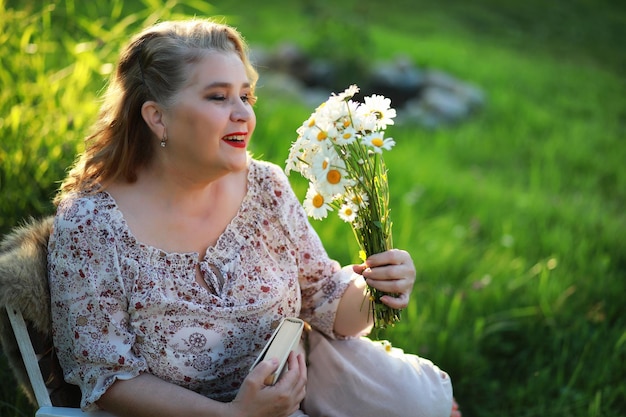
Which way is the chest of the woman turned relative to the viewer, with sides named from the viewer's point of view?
facing the viewer and to the right of the viewer
